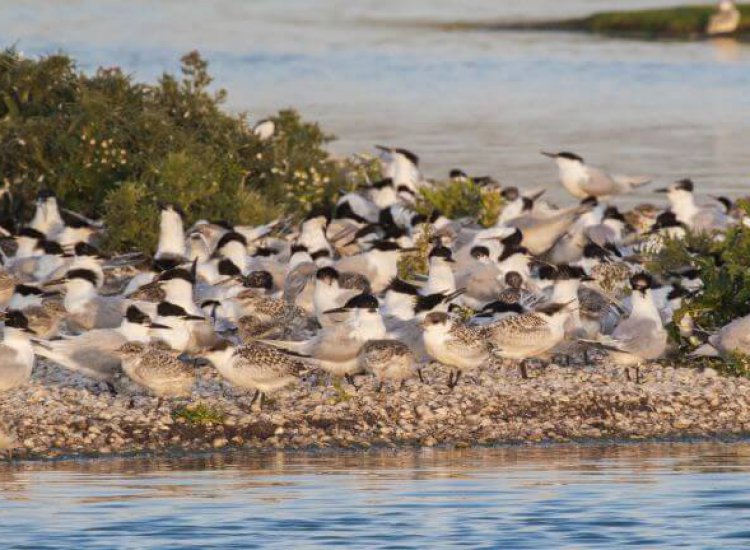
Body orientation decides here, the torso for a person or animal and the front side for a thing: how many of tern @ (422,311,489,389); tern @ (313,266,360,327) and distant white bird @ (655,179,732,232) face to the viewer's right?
0

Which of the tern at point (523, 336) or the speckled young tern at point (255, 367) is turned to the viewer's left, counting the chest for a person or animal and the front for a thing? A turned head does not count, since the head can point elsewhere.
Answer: the speckled young tern

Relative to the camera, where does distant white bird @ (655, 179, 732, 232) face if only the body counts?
to the viewer's left
